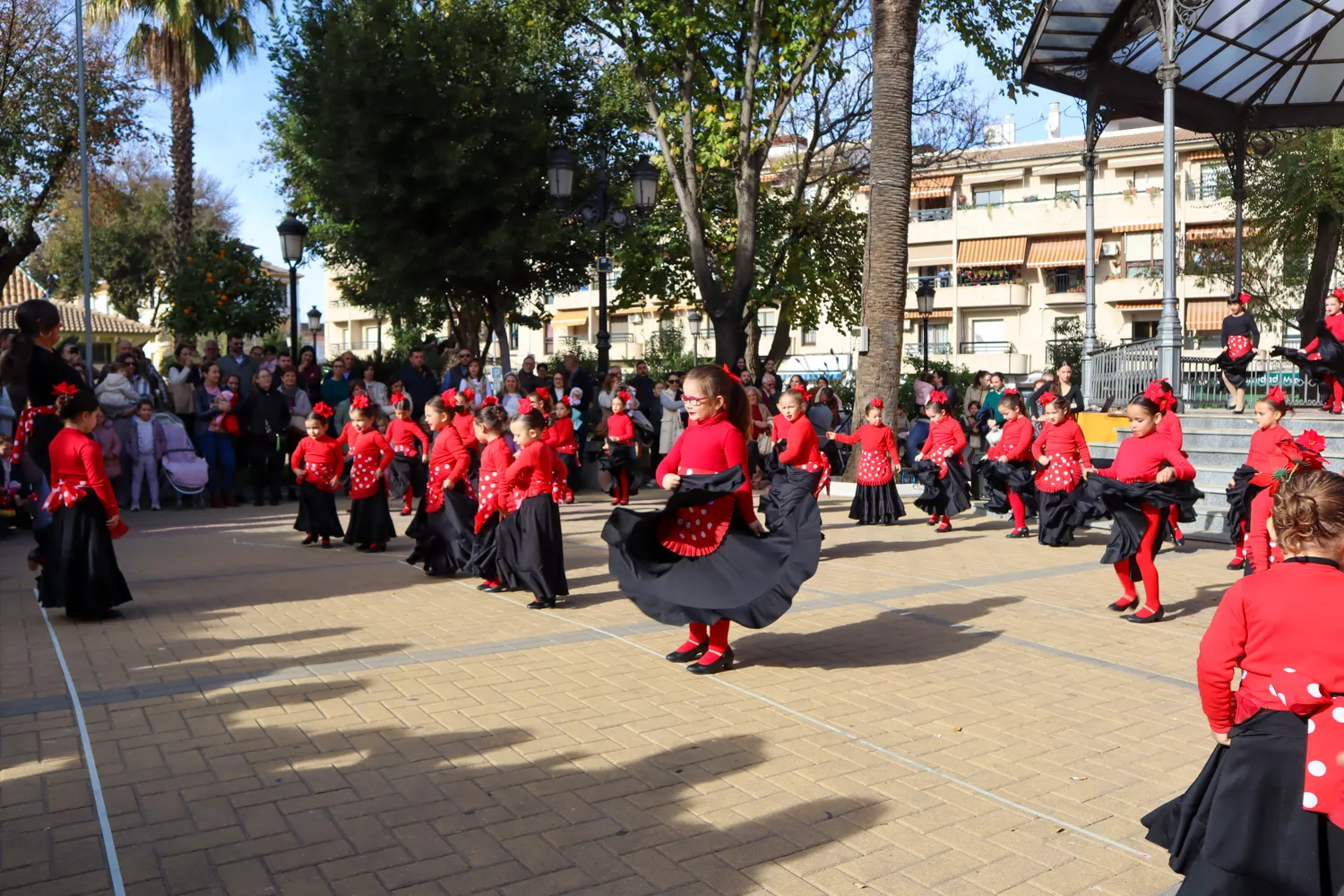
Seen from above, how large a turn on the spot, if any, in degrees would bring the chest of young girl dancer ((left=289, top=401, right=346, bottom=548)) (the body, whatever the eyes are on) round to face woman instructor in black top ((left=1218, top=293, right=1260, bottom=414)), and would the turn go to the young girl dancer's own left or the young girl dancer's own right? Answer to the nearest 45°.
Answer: approximately 90° to the young girl dancer's own left

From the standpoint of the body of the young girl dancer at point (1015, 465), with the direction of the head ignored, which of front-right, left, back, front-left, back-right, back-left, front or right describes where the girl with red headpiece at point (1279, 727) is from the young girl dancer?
front-left

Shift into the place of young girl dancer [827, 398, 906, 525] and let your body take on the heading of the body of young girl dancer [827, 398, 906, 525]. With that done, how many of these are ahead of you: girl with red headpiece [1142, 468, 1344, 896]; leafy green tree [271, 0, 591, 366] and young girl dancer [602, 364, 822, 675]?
2

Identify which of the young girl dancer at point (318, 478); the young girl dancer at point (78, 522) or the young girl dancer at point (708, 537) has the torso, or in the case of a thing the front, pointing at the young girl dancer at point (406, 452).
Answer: the young girl dancer at point (78, 522)

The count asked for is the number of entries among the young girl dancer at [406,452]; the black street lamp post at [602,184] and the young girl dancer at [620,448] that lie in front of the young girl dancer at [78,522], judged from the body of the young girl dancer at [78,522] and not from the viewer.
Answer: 3

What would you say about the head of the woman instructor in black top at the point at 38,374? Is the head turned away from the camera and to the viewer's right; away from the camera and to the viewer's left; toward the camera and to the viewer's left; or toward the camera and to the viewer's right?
away from the camera and to the viewer's right

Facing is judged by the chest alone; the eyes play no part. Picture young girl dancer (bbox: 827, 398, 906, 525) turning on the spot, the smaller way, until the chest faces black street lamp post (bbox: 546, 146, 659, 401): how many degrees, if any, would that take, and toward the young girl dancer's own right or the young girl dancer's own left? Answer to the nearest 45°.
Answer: approximately 135° to the young girl dancer's own right

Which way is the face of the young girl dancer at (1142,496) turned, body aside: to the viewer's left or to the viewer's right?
to the viewer's left

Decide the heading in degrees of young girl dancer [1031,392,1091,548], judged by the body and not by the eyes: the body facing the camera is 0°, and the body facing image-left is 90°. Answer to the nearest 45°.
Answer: approximately 45°

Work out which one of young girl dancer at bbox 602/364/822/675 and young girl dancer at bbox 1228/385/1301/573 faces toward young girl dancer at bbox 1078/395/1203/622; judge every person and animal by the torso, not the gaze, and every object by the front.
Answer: young girl dancer at bbox 1228/385/1301/573

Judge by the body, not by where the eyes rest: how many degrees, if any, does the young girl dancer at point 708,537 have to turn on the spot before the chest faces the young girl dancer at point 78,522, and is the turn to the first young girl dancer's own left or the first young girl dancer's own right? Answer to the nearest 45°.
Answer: approximately 45° to the first young girl dancer's own right

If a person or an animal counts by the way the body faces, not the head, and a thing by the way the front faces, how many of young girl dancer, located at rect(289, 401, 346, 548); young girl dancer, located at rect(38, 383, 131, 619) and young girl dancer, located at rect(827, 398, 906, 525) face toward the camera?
2
